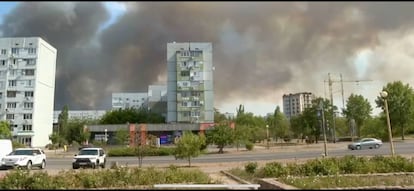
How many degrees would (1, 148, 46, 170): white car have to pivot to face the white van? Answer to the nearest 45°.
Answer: approximately 135° to its right

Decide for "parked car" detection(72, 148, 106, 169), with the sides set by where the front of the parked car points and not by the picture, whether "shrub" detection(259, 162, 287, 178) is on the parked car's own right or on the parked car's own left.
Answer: on the parked car's own left

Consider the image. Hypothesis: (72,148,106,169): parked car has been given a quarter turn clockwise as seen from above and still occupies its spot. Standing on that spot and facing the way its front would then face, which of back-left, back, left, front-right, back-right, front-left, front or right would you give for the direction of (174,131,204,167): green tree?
back-right

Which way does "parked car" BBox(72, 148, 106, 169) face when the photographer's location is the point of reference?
facing the viewer and to the left of the viewer

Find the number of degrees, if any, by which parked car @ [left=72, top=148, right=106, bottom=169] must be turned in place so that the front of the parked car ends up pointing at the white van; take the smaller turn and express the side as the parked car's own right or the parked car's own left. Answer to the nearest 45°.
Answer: approximately 90° to the parked car's own right

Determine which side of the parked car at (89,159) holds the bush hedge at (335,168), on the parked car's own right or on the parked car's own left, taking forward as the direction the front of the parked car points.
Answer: on the parked car's own left
